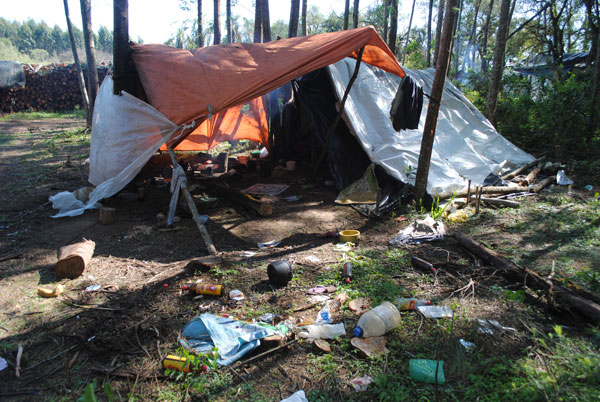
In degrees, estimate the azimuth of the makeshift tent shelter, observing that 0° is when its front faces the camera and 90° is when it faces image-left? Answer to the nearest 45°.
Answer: approximately 0°

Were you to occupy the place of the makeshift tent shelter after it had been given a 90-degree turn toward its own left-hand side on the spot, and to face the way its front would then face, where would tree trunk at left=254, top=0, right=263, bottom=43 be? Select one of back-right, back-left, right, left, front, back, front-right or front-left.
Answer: left

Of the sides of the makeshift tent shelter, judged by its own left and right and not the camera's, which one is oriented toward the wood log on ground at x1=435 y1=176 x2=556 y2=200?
left

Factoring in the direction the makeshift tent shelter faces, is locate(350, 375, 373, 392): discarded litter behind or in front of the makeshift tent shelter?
in front

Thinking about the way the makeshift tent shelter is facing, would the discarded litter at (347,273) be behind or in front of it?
in front

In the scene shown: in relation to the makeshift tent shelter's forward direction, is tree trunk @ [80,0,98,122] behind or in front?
behind

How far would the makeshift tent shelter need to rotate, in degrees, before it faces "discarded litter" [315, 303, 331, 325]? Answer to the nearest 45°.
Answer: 0° — it already faces it

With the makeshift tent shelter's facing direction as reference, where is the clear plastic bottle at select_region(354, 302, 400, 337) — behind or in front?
in front

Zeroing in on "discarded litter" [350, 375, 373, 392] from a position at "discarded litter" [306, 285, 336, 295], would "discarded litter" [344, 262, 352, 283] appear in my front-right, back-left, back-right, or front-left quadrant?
back-left
